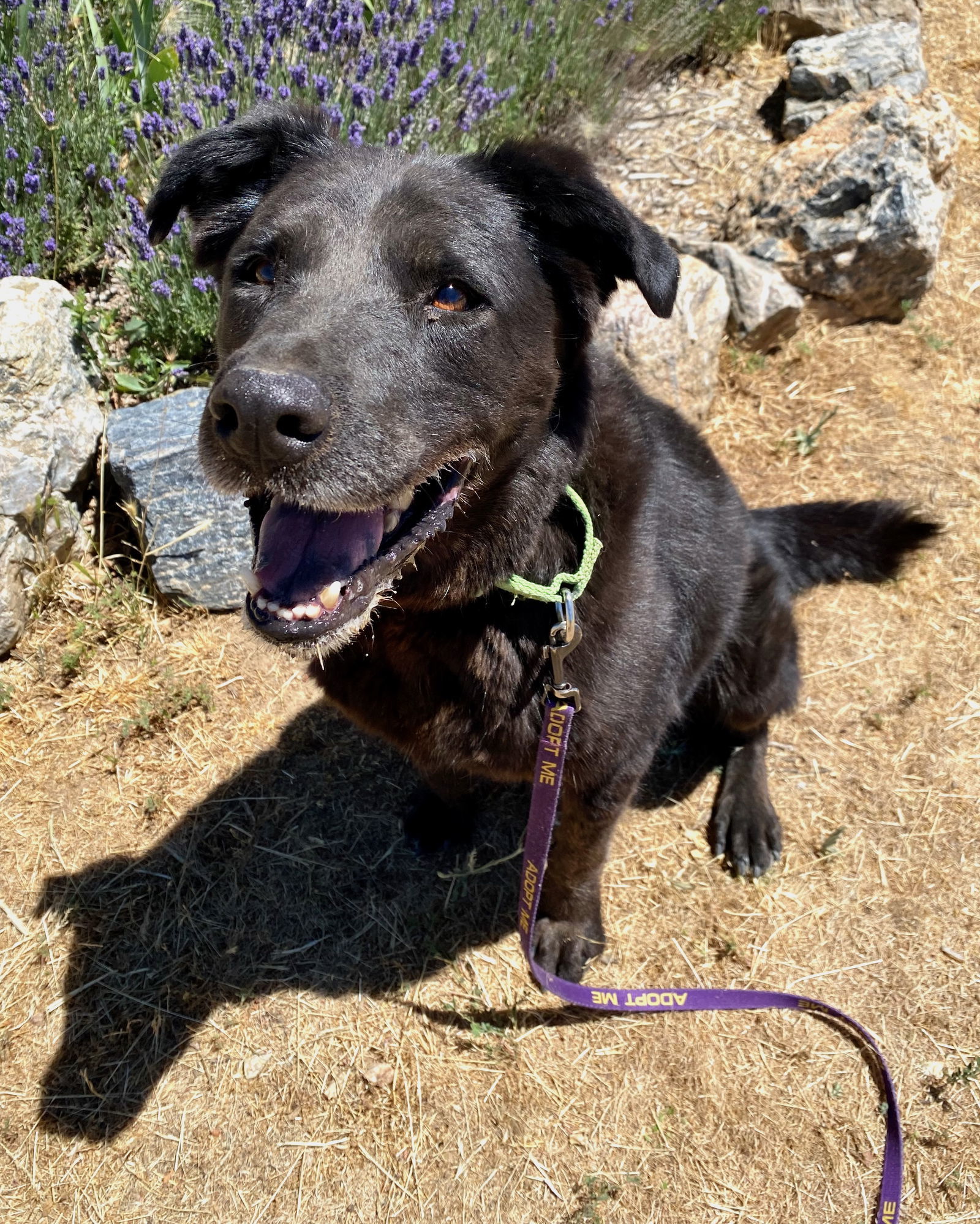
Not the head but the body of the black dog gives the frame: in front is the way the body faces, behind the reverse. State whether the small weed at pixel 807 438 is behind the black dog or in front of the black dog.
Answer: behind

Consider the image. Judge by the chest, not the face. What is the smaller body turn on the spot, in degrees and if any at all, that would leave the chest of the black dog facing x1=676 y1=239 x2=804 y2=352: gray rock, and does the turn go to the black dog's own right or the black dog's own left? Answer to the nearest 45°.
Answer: approximately 135° to the black dog's own right

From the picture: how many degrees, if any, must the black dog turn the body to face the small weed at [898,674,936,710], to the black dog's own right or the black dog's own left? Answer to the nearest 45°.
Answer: approximately 180°

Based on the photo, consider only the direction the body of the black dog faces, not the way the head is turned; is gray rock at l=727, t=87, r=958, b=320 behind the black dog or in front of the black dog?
behind

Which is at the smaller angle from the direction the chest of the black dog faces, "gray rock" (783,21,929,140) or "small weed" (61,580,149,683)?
the small weed

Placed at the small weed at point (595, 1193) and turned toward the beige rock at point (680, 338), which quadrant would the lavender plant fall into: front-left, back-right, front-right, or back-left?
front-left

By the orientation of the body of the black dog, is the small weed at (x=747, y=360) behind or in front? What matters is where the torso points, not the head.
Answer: behind

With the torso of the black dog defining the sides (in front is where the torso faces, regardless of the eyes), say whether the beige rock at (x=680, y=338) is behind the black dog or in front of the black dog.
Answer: behind

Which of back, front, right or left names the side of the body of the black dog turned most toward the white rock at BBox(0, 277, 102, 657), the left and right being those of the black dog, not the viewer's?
right

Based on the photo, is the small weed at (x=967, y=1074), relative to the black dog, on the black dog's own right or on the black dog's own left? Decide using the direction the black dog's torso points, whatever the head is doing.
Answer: on the black dog's own left

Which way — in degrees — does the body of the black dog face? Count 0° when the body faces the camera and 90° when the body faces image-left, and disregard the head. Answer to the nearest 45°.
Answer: approximately 45°

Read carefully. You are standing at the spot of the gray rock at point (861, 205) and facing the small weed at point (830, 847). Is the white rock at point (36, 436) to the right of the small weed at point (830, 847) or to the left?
right

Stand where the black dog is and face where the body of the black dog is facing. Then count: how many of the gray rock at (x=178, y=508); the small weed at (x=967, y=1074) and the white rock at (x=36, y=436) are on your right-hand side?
2
